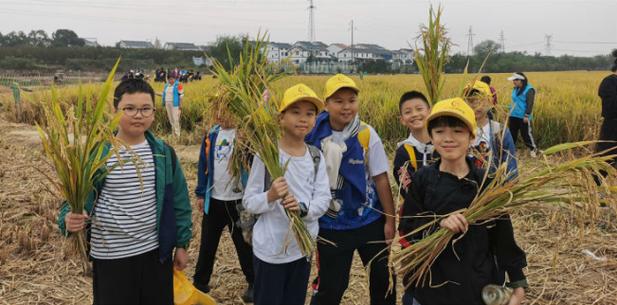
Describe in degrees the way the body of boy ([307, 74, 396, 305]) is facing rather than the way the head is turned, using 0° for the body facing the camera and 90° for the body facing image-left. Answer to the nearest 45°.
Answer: approximately 0°

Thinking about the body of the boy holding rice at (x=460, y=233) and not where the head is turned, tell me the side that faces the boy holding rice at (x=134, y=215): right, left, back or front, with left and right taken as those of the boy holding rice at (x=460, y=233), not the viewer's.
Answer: right

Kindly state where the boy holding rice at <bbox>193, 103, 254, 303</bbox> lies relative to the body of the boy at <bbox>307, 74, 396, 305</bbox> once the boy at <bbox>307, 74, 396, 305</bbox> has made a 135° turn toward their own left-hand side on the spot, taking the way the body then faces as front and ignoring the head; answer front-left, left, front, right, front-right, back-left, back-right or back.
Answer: left

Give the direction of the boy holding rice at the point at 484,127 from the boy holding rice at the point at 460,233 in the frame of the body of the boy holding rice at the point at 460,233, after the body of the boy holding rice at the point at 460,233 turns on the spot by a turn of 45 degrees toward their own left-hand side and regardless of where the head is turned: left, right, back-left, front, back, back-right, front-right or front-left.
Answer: back-left

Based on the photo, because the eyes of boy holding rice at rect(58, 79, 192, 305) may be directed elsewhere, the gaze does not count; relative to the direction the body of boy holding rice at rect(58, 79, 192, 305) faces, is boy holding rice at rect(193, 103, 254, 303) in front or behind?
behind

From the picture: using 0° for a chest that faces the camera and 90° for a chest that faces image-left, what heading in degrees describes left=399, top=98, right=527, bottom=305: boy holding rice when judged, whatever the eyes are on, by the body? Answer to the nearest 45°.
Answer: approximately 0°
